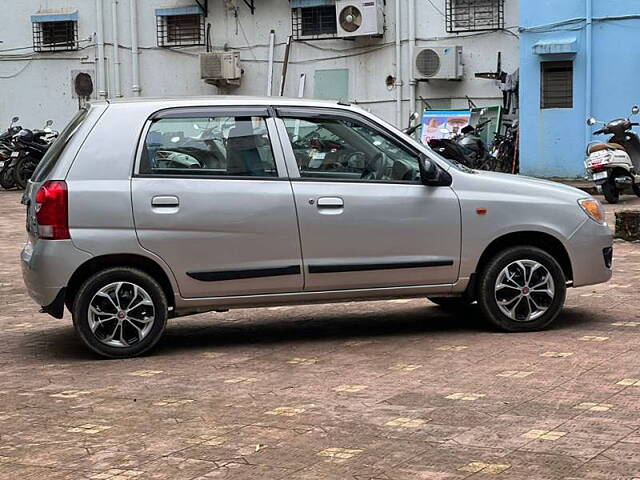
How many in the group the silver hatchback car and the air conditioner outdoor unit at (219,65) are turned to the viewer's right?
1

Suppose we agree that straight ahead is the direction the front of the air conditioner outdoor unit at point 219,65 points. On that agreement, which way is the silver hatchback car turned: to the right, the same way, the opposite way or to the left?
to the left

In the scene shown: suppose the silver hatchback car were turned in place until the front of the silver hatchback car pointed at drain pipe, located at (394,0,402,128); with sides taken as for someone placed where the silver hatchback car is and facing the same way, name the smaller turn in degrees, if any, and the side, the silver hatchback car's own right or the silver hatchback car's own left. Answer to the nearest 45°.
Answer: approximately 90° to the silver hatchback car's own left

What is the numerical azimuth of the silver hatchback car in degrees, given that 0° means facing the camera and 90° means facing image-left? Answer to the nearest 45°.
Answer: approximately 270°

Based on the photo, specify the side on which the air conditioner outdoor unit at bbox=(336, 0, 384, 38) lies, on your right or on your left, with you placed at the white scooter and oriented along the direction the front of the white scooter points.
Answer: on your left

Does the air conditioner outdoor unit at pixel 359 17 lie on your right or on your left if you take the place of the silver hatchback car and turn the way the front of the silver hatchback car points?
on your left

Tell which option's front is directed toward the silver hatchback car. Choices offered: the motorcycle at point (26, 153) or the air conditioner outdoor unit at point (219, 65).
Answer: the air conditioner outdoor unit
